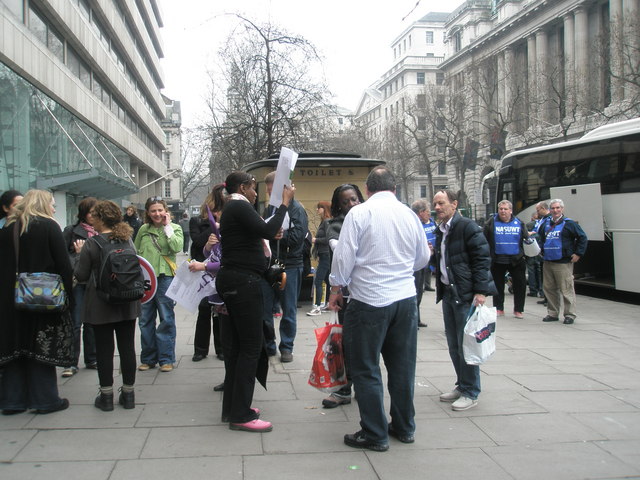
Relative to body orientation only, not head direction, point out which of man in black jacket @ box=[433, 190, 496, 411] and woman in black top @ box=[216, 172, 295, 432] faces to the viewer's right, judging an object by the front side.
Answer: the woman in black top

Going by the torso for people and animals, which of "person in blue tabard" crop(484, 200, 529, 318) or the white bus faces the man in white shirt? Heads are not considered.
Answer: the person in blue tabard

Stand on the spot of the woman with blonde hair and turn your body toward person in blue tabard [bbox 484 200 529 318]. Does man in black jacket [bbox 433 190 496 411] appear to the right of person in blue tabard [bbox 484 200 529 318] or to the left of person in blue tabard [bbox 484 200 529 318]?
right

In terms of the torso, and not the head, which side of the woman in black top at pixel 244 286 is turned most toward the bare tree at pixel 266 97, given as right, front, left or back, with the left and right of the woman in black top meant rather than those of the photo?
left

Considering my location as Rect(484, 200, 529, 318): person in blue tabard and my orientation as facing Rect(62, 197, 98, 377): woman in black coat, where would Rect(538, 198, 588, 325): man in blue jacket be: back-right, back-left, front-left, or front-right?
back-left

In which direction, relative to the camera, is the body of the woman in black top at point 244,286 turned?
to the viewer's right

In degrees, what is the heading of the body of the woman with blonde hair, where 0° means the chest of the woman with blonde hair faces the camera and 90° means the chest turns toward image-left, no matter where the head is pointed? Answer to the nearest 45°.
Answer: approximately 225°

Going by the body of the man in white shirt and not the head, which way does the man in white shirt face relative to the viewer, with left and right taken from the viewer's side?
facing away from the viewer and to the left of the viewer

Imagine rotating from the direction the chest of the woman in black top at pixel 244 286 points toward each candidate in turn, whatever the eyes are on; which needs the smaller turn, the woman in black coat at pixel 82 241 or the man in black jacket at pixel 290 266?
the man in black jacket

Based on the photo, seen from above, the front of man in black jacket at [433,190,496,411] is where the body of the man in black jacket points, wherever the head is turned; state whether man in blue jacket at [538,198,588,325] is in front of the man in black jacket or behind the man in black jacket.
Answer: behind

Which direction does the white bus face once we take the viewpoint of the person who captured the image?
facing away from the viewer and to the left of the viewer

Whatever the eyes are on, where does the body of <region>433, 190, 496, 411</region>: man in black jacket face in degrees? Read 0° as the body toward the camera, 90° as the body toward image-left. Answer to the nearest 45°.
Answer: approximately 45°
